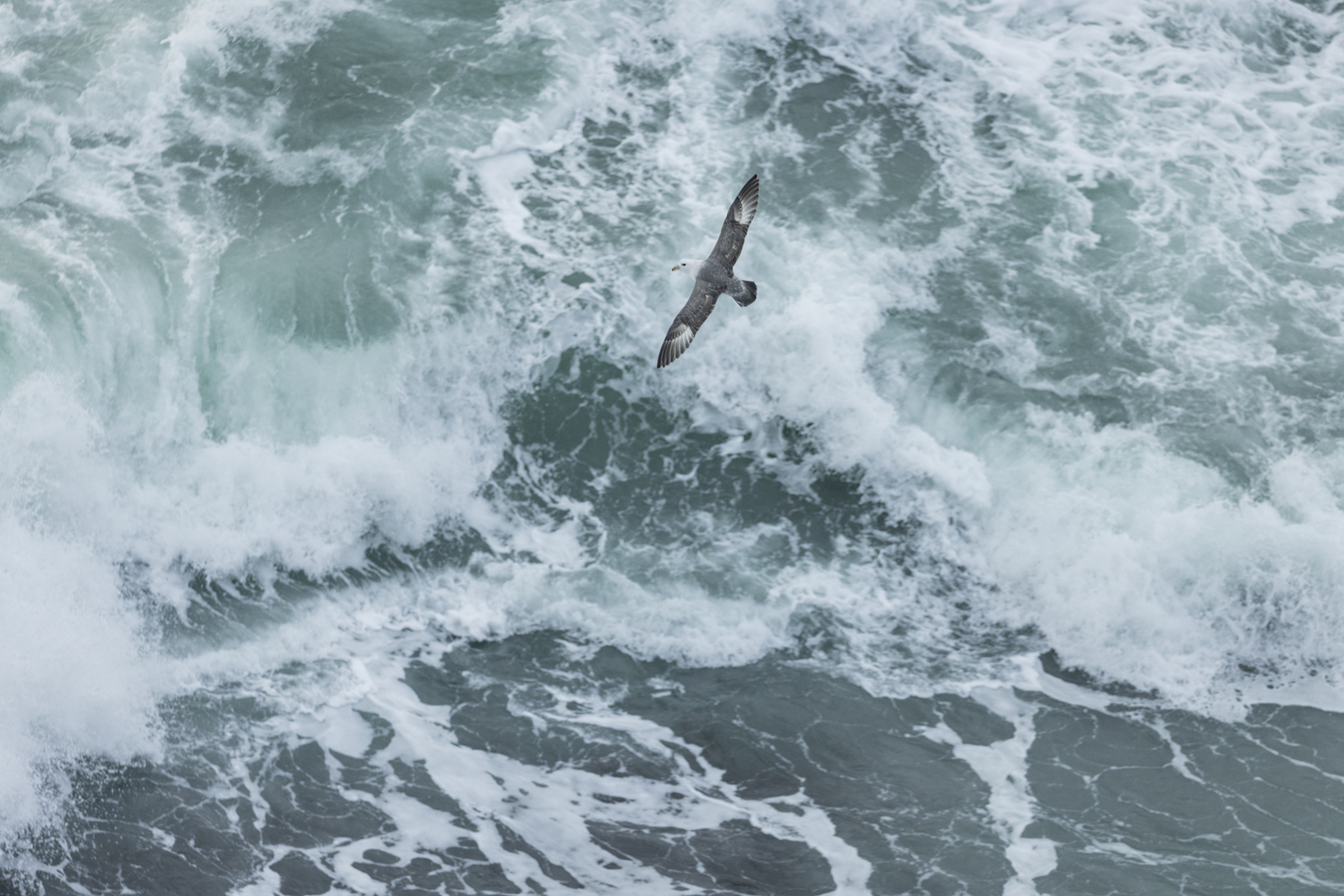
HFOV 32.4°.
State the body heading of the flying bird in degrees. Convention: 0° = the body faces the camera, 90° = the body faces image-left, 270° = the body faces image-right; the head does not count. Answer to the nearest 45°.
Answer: approximately 90°
